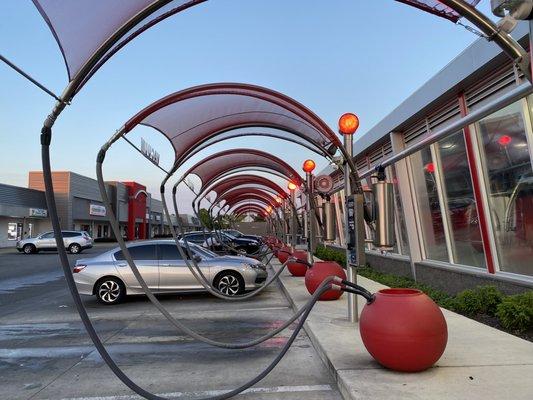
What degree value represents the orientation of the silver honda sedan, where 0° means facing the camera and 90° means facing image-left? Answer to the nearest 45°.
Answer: approximately 270°

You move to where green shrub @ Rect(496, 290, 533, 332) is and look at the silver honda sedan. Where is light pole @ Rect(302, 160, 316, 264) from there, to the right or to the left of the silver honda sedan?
right

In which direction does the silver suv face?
to the viewer's left

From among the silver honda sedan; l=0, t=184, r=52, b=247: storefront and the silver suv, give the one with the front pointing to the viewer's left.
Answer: the silver suv

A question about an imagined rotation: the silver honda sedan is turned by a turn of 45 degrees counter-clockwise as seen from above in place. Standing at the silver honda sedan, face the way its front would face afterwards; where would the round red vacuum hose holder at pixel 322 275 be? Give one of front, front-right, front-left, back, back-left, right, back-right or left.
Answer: right

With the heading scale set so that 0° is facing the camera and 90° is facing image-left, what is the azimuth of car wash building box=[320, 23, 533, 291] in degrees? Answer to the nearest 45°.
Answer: approximately 45°

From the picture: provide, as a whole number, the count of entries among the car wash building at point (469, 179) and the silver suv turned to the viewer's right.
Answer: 0

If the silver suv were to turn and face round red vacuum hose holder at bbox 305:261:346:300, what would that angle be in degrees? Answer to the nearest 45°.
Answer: approximately 90° to its left

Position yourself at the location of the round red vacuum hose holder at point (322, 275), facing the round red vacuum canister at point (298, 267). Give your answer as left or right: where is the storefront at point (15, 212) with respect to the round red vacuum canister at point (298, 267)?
left

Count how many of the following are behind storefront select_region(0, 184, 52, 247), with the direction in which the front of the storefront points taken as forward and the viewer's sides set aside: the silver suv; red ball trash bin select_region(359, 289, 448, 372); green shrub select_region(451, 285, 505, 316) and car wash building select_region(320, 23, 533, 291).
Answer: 0

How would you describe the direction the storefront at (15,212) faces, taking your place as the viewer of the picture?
facing the viewer and to the right of the viewer

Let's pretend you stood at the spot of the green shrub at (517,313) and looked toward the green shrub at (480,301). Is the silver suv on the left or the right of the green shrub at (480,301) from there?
left

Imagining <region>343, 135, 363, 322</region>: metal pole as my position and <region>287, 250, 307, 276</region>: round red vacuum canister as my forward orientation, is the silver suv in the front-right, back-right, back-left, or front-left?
front-left

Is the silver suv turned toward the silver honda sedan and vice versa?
no

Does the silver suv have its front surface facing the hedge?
no

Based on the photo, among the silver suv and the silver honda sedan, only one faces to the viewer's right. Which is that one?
the silver honda sedan
